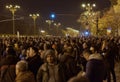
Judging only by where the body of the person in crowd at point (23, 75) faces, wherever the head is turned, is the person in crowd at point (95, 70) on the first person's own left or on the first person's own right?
on the first person's own right

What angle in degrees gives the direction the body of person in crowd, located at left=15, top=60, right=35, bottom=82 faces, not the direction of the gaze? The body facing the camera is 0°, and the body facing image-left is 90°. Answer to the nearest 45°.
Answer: approximately 180°

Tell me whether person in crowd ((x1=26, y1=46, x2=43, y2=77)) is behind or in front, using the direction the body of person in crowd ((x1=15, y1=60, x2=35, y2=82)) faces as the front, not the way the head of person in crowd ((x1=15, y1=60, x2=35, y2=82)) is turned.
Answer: in front
